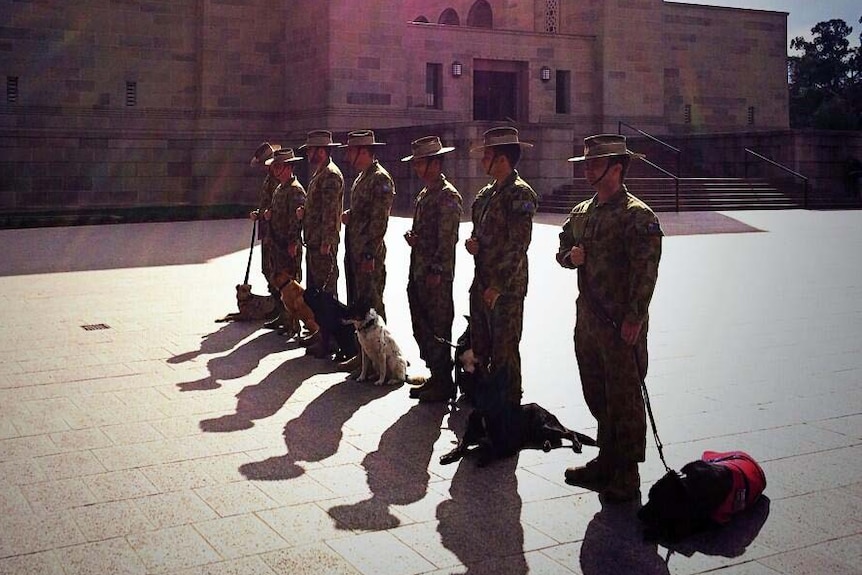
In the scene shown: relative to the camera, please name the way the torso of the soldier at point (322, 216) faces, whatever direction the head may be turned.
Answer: to the viewer's left

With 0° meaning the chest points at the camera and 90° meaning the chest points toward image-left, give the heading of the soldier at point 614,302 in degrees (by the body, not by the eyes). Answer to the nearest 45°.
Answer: approximately 45°

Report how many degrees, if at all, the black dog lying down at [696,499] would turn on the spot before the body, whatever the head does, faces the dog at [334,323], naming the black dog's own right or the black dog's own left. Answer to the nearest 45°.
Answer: approximately 90° to the black dog's own right

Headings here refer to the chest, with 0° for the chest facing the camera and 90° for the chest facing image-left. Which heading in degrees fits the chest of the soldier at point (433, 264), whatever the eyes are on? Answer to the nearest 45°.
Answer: approximately 90°

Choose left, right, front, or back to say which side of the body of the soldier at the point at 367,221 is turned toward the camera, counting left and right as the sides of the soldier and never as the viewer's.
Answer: left

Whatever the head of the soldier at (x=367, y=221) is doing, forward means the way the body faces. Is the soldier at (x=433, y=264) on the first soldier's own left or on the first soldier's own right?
on the first soldier's own left

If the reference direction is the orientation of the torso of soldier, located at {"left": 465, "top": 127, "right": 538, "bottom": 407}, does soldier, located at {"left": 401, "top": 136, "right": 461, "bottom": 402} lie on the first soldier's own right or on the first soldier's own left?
on the first soldier's own right

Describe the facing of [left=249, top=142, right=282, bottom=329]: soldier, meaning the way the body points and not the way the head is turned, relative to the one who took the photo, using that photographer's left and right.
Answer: facing to the left of the viewer

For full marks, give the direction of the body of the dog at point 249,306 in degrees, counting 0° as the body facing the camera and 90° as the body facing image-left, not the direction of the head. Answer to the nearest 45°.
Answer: approximately 90°
